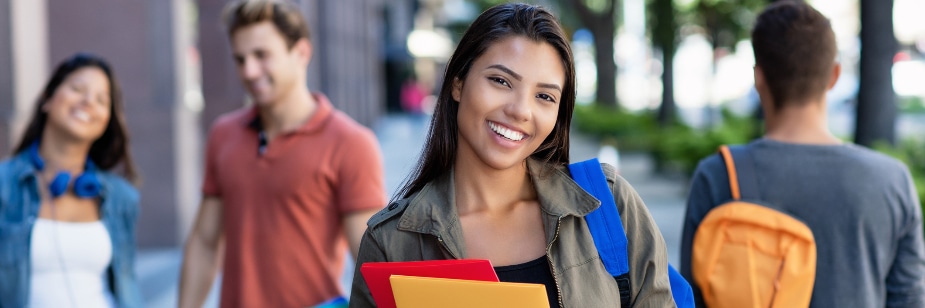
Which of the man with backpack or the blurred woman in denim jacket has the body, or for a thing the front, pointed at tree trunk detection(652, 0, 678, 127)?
the man with backpack

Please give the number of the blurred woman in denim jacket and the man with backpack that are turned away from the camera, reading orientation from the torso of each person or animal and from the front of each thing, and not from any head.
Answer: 1

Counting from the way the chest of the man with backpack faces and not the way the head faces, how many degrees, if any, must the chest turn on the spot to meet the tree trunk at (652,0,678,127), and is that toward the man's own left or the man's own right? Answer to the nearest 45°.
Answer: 0° — they already face it

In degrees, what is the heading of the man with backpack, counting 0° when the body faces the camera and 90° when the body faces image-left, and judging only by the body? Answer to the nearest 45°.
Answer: approximately 180°

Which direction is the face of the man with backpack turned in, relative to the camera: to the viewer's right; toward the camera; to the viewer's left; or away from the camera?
away from the camera

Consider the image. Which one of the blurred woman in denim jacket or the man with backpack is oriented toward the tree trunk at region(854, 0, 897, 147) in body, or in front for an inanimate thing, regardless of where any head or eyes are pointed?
the man with backpack

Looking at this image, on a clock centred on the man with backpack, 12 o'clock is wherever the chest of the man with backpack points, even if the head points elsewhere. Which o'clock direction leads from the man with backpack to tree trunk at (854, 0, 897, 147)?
The tree trunk is roughly at 12 o'clock from the man with backpack.

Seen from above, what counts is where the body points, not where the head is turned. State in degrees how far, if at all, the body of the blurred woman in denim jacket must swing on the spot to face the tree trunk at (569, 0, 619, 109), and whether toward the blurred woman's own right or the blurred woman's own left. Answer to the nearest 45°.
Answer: approximately 135° to the blurred woman's own left

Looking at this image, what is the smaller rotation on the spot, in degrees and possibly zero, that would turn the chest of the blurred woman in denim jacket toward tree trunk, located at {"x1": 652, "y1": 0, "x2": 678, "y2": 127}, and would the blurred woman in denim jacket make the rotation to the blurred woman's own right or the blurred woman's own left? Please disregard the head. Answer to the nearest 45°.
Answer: approximately 135° to the blurred woman's own left
